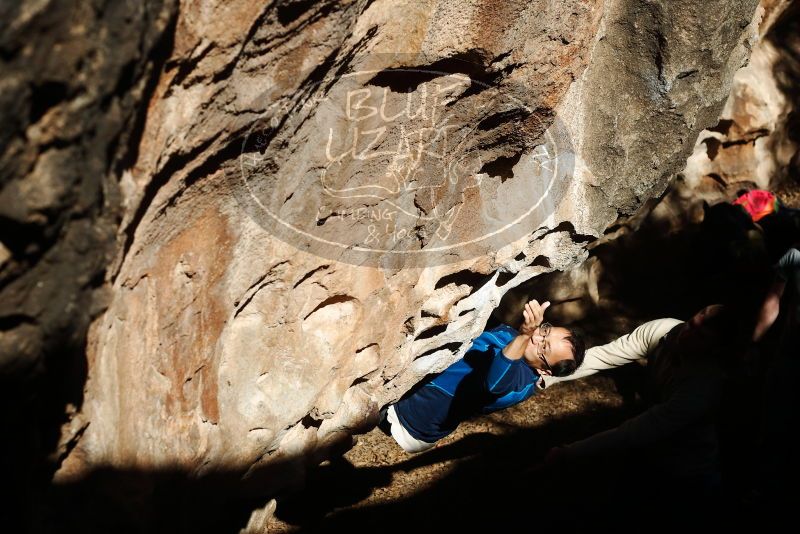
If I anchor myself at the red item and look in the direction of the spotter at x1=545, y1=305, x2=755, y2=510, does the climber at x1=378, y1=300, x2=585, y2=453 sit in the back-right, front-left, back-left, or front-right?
front-right

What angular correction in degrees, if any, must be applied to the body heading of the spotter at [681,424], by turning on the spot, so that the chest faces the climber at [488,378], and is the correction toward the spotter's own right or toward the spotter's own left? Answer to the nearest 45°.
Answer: approximately 45° to the spotter's own right

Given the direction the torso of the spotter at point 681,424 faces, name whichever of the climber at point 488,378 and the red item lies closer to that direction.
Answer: the climber

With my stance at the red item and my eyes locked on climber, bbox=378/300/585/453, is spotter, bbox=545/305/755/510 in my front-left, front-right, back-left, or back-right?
front-left

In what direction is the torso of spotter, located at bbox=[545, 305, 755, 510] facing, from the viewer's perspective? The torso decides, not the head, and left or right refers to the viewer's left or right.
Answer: facing to the left of the viewer

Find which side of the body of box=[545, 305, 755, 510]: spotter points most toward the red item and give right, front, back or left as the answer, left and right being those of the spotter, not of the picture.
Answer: right
